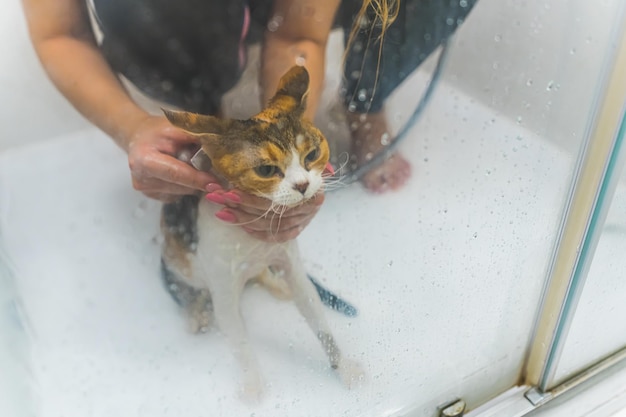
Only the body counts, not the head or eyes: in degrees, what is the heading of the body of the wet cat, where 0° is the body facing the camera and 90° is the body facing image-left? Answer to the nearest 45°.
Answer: approximately 315°
